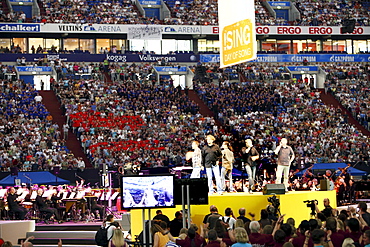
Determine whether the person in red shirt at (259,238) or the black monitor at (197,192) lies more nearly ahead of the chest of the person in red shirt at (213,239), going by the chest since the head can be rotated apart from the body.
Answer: the black monitor

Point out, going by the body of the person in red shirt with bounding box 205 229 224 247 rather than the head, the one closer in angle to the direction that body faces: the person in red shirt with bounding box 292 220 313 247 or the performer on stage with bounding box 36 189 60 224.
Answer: the performer on stage

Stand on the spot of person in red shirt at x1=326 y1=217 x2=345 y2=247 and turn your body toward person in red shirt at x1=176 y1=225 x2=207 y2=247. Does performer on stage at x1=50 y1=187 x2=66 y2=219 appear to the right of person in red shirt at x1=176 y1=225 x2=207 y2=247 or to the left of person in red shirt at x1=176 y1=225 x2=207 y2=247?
right

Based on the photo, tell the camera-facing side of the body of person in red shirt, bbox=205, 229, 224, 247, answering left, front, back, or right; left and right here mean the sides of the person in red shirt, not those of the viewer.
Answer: back

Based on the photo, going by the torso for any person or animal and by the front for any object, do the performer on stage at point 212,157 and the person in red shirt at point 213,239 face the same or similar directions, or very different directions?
very different directions

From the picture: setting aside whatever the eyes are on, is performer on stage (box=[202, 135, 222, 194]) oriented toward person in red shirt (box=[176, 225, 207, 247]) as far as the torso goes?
yes

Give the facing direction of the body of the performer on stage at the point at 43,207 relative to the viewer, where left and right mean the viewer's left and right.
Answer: facing to the right of the viewer

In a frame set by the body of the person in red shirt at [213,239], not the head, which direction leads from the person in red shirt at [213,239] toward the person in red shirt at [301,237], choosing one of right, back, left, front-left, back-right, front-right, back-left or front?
right

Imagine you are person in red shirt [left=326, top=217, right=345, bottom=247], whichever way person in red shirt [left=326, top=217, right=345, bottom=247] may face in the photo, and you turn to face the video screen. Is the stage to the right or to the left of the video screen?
right
